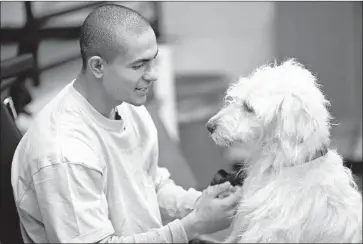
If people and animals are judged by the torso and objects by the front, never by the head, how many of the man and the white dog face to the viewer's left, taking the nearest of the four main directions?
1

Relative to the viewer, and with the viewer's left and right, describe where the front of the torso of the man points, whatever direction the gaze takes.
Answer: facing the viewer and to the right of the viewer

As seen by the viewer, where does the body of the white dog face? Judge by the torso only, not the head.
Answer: to the viewer's left

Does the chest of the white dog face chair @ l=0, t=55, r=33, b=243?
yes

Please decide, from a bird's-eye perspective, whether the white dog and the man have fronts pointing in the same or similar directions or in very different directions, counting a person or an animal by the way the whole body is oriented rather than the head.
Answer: very different directions
